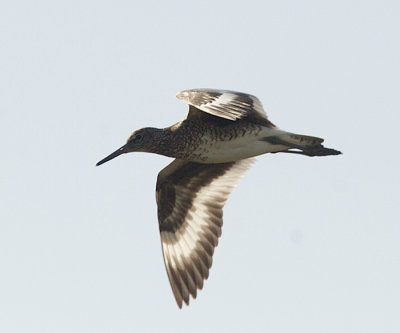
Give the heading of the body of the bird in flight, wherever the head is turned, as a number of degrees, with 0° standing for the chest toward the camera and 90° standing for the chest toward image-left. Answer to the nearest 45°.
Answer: approximately 90°
